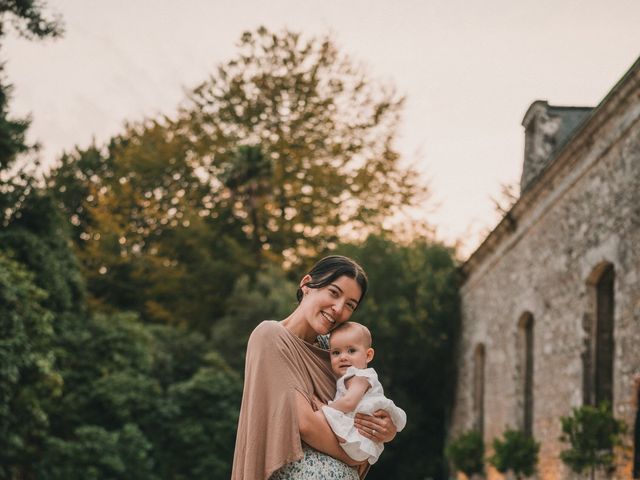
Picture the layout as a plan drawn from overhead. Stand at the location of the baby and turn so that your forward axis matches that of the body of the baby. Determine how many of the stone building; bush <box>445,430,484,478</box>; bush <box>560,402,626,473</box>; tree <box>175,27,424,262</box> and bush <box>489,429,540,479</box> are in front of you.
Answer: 0

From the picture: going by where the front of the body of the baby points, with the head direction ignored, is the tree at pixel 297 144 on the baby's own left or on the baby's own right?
on the baby's own right

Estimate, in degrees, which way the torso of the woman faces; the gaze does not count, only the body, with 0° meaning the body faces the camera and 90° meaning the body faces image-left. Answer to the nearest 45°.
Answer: approximately 315°

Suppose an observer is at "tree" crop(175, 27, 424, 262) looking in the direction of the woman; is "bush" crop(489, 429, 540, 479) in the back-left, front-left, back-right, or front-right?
front-left

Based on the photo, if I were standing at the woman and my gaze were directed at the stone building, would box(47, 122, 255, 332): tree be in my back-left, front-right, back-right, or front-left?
front-left

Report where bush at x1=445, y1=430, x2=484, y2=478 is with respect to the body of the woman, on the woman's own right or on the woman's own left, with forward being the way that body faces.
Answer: on the woman's own left

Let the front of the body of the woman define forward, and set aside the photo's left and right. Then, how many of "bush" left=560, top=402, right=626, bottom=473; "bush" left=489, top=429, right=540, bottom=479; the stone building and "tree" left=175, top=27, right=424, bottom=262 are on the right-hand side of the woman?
0

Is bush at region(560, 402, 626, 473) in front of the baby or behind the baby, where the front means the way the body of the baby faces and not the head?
behind

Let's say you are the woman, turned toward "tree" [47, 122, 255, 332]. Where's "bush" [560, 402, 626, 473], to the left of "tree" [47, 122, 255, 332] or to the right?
right

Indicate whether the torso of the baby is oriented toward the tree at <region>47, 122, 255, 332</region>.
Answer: no

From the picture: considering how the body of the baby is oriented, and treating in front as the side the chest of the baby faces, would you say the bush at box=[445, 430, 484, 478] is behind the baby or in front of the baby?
behind

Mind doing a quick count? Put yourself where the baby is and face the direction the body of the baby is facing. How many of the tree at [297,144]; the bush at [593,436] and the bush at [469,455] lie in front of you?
0

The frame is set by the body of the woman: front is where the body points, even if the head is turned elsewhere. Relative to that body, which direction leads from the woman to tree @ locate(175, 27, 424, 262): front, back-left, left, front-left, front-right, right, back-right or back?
back-left

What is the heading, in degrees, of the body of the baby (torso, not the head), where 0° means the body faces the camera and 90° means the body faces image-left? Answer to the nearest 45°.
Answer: approximately 45°

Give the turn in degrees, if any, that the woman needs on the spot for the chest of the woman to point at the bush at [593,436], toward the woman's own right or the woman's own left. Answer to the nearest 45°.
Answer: approximately 90° to the woman's own left

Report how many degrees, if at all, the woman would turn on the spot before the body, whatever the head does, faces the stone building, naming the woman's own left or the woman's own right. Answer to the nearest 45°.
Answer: approximately 135° to the woman's own left
